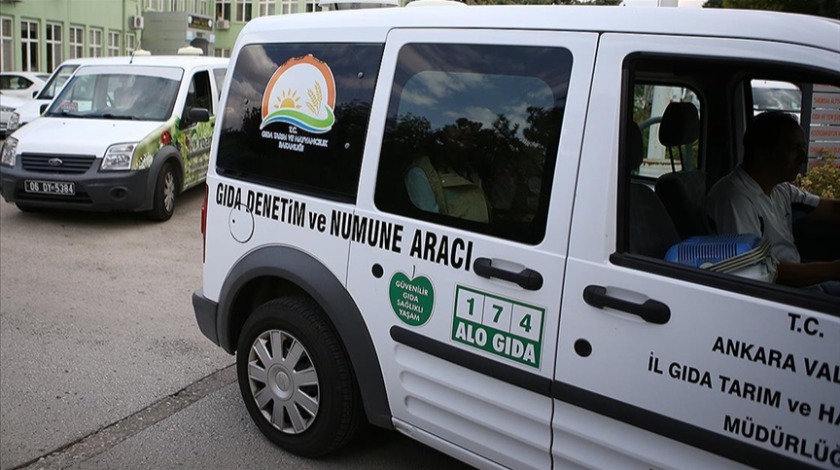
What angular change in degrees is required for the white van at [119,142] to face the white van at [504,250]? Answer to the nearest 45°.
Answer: approximately 45° to its left

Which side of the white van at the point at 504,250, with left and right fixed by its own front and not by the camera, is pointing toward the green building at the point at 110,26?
back

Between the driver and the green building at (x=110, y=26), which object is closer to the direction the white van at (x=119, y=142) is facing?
the driver

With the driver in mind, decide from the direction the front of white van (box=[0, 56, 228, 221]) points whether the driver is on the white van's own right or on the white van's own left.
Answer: on the white van's own left

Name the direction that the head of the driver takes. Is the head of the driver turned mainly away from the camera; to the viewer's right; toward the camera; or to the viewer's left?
to the viewer's right

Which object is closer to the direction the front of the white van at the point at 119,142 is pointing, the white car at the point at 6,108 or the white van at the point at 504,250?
the white van

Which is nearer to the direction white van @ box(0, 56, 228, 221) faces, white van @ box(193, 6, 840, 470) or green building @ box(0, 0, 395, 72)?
the white van

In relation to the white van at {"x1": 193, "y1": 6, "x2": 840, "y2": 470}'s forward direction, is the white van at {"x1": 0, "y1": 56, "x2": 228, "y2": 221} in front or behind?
behind
